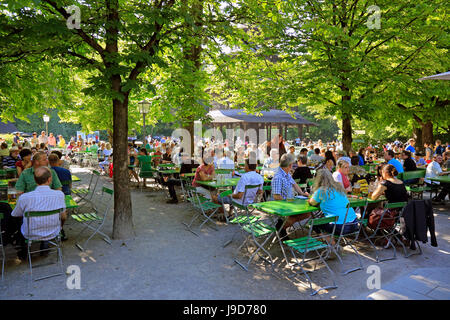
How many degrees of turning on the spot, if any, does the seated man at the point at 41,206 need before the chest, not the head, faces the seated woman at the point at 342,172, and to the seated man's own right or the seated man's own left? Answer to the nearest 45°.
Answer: approximately 90° to the seated man's own right

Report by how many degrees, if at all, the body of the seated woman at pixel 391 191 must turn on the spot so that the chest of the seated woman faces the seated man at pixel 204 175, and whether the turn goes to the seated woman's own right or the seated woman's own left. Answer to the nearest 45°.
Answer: approximately 45° to the seated woman's own left

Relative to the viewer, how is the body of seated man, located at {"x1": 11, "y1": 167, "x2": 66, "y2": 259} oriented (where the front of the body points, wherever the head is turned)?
away from the camera

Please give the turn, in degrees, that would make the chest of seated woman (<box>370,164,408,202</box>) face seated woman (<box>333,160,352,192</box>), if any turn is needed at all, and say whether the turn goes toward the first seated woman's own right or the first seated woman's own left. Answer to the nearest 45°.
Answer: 0° — they already face them

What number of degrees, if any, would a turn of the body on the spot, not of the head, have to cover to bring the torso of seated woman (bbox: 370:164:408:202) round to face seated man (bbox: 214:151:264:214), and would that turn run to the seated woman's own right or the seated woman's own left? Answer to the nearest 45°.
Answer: approximately 45° to the seated woman's own left

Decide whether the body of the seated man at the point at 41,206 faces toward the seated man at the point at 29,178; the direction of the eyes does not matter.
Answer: yes

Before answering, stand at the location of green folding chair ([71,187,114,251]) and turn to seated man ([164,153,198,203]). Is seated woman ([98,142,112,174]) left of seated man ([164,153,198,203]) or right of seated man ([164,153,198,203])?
left

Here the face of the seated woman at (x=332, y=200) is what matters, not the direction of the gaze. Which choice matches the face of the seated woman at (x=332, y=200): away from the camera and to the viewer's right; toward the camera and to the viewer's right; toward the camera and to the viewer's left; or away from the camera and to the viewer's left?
away from the camera and to the viewer's left

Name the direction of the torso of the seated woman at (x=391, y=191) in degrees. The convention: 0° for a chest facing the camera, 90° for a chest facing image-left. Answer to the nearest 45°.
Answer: approximately 135°

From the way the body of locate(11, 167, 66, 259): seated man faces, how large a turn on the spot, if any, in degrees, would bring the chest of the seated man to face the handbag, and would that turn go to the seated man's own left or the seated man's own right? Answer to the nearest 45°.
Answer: approximately 90° to the seated man's own right
